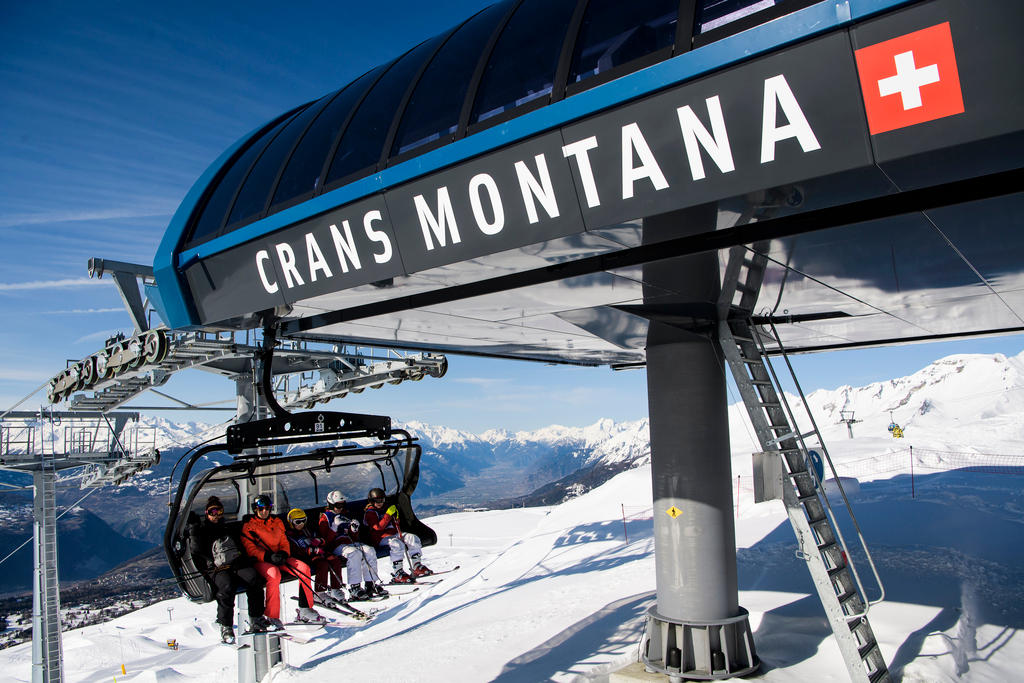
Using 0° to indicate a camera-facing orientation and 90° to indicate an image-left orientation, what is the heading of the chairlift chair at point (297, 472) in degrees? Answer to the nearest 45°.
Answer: approximately 315°

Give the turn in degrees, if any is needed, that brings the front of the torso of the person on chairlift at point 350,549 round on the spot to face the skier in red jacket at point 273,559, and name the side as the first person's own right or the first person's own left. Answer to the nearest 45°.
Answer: approximately 90° to the first person's own right

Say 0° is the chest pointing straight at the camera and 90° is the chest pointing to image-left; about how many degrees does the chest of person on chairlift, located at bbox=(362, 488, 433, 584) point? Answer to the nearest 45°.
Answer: approximately 315°

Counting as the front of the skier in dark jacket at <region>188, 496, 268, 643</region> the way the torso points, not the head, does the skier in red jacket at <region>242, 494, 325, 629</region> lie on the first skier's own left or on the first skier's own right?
on the first skier's own left

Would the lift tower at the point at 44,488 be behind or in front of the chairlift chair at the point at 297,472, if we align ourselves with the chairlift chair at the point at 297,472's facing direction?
behind
